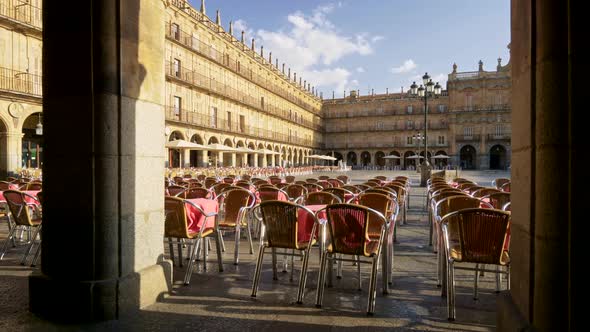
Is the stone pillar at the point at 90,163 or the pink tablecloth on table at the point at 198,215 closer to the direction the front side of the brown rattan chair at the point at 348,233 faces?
the pink tablecloth on table

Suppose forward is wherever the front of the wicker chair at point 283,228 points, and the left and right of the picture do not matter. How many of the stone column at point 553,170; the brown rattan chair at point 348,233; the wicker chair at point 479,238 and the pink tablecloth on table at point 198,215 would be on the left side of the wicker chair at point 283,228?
1

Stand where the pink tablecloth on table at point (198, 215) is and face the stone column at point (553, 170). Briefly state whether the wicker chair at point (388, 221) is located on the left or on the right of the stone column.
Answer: left

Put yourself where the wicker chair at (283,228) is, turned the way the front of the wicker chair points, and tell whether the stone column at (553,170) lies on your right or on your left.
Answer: on your right

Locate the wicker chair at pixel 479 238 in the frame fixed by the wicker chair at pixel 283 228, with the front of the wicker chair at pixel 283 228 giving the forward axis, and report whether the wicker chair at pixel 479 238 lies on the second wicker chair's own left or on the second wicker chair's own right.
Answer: on the second wicker chair's own right

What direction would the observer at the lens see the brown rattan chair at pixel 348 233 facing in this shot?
facing away from the viewer

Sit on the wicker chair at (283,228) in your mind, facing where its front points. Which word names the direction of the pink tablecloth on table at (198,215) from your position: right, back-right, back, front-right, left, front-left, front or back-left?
left

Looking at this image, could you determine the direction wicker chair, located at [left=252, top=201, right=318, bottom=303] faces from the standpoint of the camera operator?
facing away from the viewer and to the right of the viewer

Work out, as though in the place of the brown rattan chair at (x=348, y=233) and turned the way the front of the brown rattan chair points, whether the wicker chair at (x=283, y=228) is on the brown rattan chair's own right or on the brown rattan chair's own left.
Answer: on the brown rattan chair's own left

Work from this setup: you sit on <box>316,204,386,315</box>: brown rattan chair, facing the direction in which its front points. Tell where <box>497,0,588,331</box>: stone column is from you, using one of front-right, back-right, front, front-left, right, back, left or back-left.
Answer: back-right

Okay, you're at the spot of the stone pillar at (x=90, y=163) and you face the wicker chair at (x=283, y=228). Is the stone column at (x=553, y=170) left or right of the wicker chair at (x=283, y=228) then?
right

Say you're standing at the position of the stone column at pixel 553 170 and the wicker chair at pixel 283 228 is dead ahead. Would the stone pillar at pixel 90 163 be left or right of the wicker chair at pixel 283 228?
left
